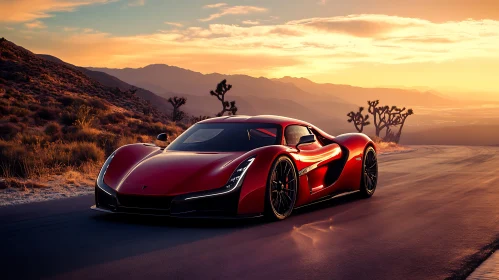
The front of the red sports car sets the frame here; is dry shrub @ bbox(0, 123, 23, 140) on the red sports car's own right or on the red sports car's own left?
on the red sports car's own right

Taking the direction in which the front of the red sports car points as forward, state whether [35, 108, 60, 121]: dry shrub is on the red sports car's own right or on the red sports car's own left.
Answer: on the red sports car's own right

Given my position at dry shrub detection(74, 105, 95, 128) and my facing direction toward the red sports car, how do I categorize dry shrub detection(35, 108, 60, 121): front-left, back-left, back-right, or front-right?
back-right

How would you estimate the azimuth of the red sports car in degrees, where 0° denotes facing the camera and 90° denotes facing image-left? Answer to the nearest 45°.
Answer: approximately 45°

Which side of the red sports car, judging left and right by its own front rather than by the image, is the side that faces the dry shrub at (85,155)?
right

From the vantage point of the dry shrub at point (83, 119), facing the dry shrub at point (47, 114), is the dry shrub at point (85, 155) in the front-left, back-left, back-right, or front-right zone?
back-left

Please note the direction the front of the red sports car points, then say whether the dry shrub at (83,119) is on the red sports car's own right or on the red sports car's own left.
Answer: on the red sports car's own right
